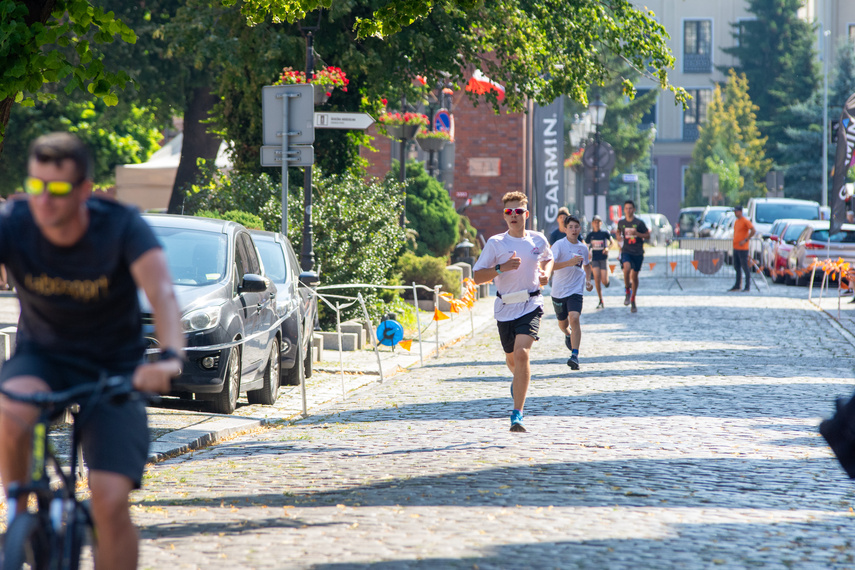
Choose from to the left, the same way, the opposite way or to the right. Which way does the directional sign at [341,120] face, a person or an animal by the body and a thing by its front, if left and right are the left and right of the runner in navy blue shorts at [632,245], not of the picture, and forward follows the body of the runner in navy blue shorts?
the same way

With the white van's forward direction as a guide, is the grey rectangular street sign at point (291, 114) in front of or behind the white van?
in front

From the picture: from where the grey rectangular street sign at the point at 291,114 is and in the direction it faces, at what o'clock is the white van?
The white van is roughly at 1 o'clock from the grey rectangular street sign.

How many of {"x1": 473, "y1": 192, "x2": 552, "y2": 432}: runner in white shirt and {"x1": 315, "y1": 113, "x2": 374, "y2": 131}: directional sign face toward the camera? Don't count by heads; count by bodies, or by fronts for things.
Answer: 2

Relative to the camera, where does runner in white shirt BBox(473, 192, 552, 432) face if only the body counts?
toward the camera

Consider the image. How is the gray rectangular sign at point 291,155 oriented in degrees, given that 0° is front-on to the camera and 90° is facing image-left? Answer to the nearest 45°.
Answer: approximately 180°

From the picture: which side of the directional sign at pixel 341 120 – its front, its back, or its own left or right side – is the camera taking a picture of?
front

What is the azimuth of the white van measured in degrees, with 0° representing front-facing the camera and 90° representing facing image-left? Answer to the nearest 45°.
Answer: approximately 45°

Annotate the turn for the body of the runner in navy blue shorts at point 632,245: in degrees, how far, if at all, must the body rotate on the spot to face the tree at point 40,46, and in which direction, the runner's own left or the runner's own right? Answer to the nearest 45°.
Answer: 0° — they already face it

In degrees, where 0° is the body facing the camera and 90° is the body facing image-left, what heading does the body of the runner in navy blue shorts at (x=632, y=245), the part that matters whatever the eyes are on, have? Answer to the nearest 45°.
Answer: approximately 0°

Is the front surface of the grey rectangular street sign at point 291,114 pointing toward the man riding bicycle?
no

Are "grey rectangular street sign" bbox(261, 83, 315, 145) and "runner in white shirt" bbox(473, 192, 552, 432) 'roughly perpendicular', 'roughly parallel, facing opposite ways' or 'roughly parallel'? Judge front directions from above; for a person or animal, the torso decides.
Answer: roughly parallel, facing opposite ways

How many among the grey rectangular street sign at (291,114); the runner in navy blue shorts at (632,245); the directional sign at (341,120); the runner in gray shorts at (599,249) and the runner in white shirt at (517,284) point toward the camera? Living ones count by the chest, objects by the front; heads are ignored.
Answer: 4

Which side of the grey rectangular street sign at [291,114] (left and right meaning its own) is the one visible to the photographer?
back

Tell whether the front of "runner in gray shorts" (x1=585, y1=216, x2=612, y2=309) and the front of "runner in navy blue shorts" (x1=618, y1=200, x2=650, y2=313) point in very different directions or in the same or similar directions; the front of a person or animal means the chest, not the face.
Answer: same or similar directions

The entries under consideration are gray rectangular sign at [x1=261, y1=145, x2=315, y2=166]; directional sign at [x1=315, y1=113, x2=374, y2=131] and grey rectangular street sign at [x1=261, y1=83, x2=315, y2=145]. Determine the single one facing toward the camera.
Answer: directional sign at [x1=315, y1=113, x2=374, y2=131]

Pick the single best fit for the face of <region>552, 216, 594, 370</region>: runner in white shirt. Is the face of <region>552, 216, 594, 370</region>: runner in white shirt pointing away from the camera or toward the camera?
toward the camera

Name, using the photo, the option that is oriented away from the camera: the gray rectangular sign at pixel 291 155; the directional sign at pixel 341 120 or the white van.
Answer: the gray rectangular sign at pixel 291 155

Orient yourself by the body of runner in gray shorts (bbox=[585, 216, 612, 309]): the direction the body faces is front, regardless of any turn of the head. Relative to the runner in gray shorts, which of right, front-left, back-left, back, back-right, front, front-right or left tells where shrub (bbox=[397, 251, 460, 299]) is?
front-right

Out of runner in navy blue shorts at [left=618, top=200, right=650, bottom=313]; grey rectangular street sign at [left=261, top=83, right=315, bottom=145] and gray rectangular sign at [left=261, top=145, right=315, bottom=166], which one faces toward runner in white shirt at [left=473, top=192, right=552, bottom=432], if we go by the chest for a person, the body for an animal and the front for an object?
the runner in navy blue shorts

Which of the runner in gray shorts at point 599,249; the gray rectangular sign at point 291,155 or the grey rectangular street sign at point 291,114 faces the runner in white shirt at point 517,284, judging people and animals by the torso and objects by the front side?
the runner in gray shorts

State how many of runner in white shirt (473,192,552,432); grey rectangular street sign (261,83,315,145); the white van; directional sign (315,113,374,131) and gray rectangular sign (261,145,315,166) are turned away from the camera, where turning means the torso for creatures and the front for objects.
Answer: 2
